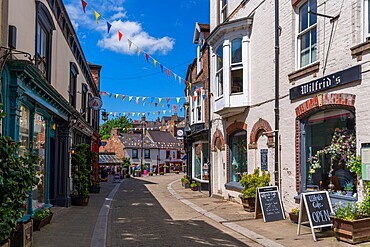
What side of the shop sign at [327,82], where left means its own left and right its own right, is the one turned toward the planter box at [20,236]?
front

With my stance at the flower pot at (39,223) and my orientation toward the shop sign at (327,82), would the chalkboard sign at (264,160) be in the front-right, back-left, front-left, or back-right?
front-left

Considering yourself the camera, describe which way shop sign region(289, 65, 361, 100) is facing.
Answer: facing the viewer and to the left of the viewer

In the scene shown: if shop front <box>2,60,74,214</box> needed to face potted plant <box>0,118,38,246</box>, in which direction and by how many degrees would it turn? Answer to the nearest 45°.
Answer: approximately 45° to its right

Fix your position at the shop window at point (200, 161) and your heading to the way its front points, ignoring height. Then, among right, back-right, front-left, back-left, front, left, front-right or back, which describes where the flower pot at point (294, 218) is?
front-left

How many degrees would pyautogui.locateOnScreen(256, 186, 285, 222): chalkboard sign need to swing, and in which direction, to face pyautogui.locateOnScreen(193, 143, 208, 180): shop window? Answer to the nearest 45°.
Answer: approximately 135° to its left

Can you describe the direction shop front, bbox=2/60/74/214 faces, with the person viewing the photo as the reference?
facing the viewer and to the right of the viewer

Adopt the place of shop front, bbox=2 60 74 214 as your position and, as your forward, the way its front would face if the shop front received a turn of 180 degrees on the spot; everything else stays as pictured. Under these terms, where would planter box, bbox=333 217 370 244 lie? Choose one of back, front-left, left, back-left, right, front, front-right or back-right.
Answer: back

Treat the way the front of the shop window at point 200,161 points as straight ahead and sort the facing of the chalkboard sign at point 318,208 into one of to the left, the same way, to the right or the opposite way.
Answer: to the left

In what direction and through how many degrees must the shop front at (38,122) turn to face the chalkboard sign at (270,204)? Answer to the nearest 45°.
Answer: approximately 45° to its left

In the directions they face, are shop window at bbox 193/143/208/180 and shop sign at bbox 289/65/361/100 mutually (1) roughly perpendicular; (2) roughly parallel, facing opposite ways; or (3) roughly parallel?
roughly parallel

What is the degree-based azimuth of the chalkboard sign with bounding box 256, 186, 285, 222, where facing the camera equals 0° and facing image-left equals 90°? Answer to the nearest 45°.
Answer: approximately 315°

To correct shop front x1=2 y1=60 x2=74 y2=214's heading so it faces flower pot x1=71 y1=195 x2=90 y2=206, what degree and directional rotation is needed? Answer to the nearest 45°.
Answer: approximately 135° to its left

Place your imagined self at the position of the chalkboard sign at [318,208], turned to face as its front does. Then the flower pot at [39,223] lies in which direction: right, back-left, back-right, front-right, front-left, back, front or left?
back-right

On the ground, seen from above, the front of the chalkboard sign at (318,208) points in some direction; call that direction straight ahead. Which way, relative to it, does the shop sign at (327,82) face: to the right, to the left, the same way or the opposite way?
to the right
